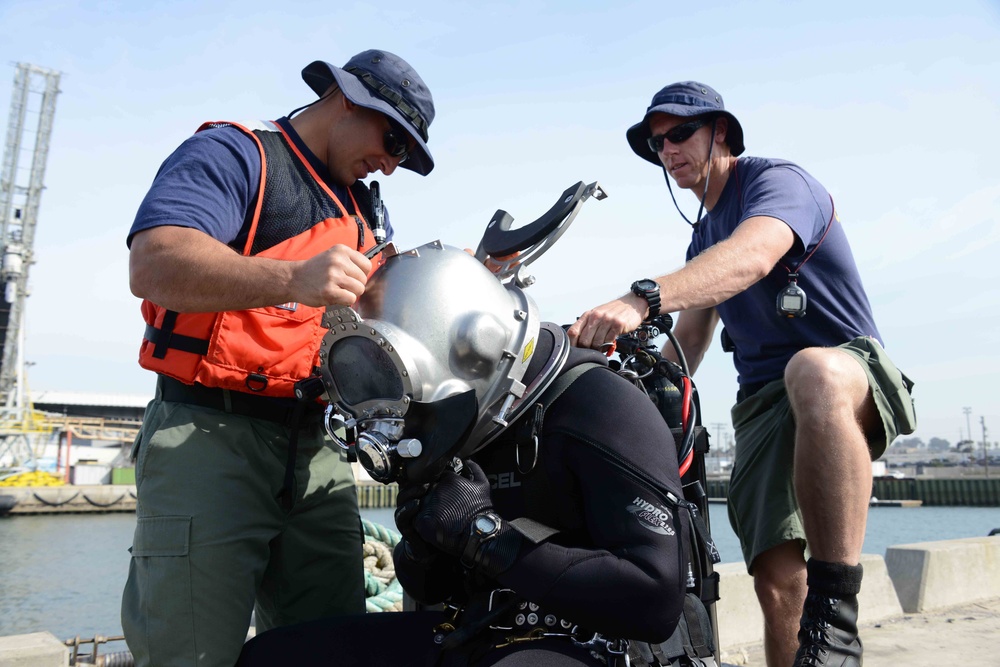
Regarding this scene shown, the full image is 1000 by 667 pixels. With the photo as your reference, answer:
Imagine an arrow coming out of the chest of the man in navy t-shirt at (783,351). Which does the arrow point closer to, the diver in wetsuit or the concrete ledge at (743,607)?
the diver in wetsuit

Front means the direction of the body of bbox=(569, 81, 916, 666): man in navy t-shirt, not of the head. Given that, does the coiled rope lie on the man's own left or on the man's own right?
on the man's own right

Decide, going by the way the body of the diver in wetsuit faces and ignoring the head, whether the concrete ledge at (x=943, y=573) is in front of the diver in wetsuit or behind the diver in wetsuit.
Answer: behind

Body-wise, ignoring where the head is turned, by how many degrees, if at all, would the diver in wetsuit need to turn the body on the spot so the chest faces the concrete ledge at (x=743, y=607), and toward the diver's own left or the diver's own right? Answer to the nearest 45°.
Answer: approximately 180°

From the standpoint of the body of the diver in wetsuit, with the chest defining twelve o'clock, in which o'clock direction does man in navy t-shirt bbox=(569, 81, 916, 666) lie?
The man in navy t-shirt is roughly at 6 o'clock from the diver in wetsuit.

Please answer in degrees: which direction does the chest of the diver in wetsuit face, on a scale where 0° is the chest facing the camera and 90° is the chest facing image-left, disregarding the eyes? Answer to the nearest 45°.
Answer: approximately 45°

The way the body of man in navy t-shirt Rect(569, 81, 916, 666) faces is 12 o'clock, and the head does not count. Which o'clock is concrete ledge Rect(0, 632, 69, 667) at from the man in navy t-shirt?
The concrete ledge is roughly at 1 o'clock from the man in navy t-shirt.

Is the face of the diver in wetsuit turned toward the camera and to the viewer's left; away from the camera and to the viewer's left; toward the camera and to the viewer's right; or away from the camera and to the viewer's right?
toward the camera and to the viewer's left

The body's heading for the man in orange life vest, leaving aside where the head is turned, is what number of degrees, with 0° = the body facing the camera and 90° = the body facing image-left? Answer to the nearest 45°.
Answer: approximately 315°

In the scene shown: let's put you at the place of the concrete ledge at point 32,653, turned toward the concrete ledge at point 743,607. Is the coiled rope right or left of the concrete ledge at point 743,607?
left

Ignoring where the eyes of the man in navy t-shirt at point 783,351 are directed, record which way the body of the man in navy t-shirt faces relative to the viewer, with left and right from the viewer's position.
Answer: facing the viewer and to the left of the viewer

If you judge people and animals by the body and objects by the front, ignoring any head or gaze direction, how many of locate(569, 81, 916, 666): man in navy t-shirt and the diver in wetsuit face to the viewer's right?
0
